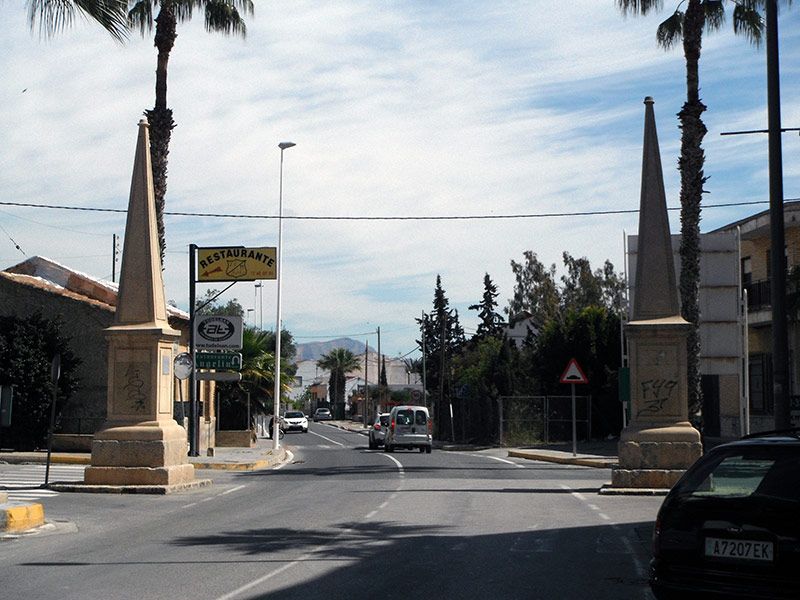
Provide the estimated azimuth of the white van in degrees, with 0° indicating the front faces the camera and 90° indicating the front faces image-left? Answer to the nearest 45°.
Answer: approximately 180°

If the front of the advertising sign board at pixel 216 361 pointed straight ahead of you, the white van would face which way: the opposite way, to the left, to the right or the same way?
the opposite way

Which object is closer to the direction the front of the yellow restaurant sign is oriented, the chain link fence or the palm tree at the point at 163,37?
the palm tree

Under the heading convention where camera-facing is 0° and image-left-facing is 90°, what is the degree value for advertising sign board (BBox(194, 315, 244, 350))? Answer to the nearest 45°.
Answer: approximately 0°

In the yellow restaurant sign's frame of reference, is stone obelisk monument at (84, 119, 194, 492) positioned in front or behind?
in front

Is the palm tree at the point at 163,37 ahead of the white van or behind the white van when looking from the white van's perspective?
behind
